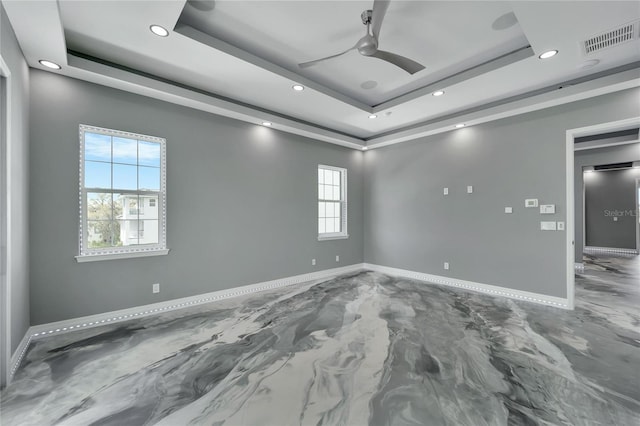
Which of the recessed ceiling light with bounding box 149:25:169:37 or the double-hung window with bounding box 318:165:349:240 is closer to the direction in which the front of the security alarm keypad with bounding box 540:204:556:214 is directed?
the recessed ceiling light

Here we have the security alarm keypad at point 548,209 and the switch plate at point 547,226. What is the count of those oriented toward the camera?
2

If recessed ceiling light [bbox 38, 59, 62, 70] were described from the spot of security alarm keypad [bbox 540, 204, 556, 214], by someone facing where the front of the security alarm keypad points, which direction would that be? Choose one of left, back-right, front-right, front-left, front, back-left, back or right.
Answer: front-right

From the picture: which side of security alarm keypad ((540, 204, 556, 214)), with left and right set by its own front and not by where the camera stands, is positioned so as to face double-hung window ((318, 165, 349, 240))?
right

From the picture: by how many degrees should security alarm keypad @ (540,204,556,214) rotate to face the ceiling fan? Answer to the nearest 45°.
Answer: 0° — it already faces it

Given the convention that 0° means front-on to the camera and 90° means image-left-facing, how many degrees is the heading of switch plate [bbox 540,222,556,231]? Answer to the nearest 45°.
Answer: approximately 0°

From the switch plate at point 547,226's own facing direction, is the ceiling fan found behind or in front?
in front
